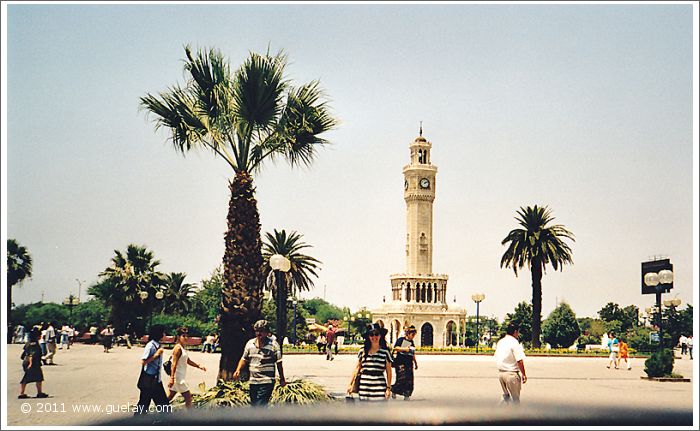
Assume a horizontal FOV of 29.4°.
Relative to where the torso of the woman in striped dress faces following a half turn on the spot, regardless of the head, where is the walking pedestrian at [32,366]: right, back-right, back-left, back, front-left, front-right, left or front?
front-left

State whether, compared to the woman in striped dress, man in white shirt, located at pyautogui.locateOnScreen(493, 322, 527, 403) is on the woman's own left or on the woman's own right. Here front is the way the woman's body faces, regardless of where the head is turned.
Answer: on the woman's own left

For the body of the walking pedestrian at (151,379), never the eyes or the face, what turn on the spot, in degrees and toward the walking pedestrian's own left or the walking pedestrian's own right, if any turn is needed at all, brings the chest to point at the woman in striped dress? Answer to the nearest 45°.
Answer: approximately 45° to the walking pedestrian's own right

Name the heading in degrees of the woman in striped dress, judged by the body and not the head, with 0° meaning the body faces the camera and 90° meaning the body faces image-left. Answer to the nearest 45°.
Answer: approximately 0°

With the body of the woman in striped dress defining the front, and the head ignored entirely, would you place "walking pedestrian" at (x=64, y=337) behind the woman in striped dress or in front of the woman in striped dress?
behind

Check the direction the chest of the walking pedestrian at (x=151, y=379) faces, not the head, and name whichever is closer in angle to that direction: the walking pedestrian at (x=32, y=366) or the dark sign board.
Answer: the dark sign board

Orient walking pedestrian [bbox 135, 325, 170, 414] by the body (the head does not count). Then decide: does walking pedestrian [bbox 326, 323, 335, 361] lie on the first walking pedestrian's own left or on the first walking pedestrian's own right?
on the first walking pedestrian's own left

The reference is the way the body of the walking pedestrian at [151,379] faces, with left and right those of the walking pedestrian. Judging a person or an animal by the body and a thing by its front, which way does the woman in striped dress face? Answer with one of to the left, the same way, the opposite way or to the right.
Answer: to the right

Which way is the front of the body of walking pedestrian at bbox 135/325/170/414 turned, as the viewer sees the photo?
to the viewer's right
